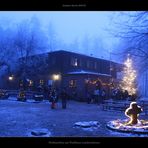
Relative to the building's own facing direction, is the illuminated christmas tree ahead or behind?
ahead

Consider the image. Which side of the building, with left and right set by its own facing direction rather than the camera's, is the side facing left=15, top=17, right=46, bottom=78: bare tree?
right

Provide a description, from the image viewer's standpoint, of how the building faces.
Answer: facing the viewer and to the right of the viewer

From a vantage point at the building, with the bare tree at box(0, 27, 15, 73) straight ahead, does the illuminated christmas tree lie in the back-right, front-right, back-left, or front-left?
back-right

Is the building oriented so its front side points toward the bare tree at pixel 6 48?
no

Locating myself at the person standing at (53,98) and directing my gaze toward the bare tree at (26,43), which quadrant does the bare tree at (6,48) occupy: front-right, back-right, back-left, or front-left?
front-left
